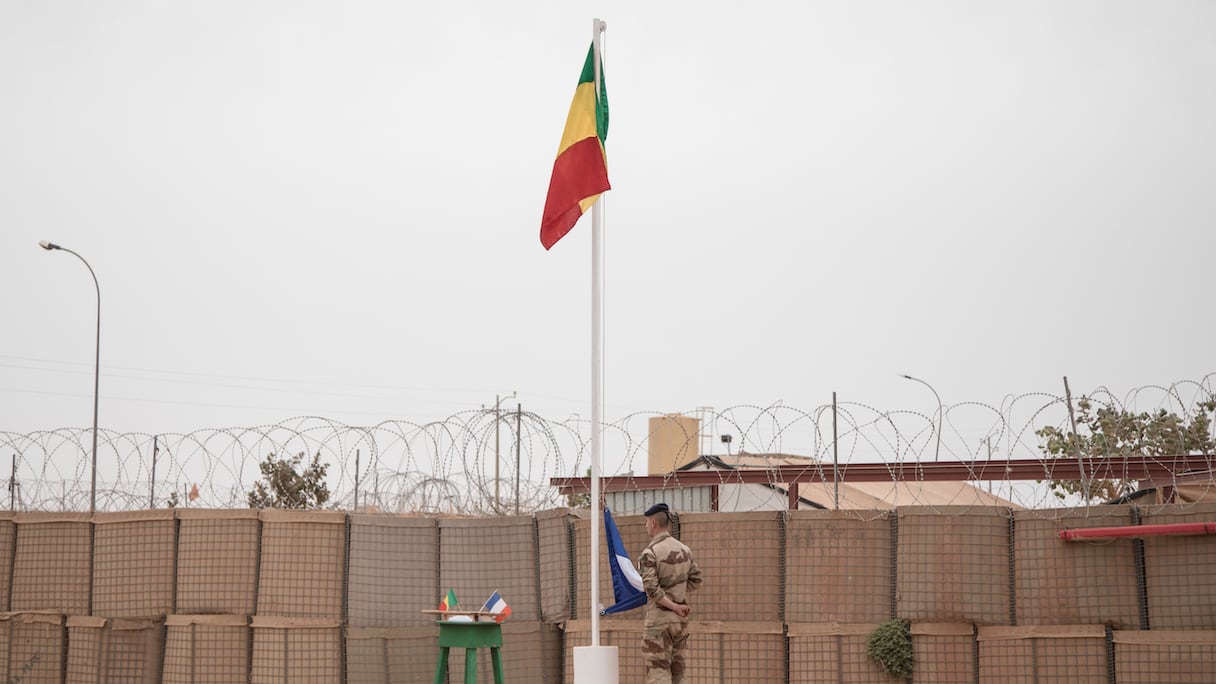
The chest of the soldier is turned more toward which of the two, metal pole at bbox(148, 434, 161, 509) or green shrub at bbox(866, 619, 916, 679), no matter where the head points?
the metal pole

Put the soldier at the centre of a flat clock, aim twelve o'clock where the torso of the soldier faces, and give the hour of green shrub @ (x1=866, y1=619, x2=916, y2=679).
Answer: The green shrub is roughly at 4 o'clock from the soldier.

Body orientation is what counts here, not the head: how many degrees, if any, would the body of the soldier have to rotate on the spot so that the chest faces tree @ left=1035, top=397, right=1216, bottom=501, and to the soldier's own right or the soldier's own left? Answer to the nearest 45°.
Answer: approximately 90° to the soldier's own right

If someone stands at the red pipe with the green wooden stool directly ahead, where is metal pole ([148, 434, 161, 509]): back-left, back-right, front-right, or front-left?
front-right

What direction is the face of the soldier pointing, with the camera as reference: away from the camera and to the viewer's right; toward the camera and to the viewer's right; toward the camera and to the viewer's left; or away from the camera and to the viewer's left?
away from the camera and to the viewer's left

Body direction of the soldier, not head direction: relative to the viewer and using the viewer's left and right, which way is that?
facing away from the viewer and to the left of the viewer
